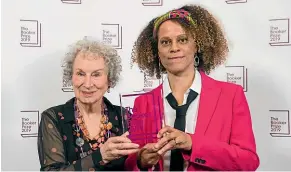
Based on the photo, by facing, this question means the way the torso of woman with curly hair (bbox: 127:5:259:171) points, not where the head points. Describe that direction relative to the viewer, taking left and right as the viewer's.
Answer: facing the viewer and to the left of the viewer

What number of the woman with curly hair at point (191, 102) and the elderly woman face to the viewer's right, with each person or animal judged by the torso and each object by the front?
0

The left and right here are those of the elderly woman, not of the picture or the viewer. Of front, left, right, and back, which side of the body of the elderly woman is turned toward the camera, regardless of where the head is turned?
front

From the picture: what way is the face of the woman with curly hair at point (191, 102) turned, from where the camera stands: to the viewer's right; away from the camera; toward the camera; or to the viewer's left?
toward the camera

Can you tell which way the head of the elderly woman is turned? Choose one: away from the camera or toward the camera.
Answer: toward the camera
